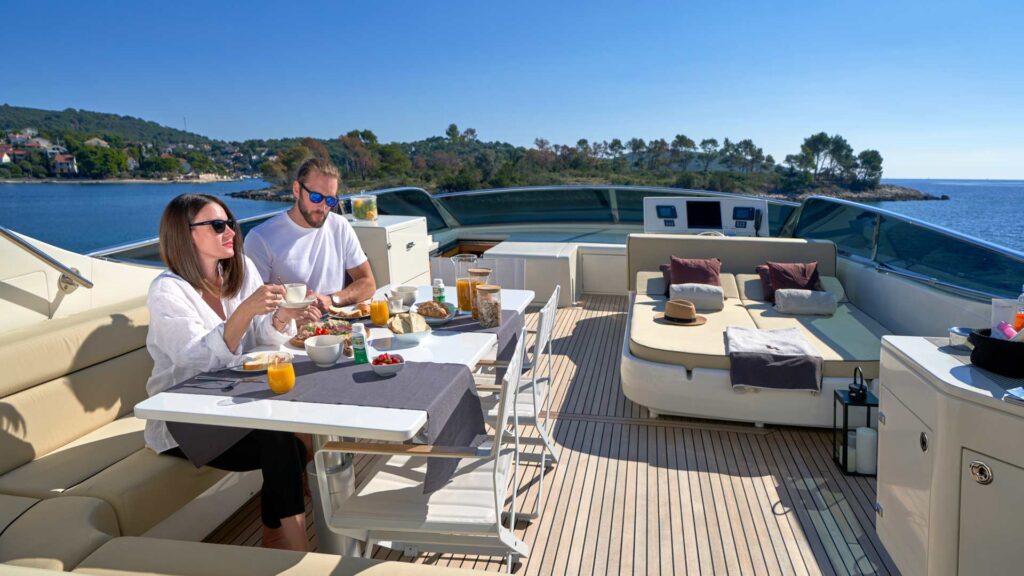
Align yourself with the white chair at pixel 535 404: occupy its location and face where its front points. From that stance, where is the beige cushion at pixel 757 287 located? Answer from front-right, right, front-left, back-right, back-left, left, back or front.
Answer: back-right

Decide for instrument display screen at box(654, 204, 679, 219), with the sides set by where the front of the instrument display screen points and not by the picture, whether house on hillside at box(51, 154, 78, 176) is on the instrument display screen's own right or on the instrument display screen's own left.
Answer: on the instrument display screen's own right

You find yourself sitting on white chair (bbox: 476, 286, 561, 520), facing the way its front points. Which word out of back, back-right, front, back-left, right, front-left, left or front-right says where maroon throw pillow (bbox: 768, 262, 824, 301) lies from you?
back-right

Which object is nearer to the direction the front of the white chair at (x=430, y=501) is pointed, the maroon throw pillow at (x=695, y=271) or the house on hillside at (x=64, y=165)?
the house on hillside

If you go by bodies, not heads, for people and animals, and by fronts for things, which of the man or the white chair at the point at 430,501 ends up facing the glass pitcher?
the man

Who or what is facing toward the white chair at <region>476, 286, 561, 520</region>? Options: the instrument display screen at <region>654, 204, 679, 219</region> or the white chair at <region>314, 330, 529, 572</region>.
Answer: the instrument display screen

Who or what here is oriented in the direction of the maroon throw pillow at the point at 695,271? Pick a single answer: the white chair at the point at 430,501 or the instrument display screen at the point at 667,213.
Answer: the instrument display screen

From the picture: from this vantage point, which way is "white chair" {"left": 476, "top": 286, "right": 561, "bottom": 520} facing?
to the viewer's left

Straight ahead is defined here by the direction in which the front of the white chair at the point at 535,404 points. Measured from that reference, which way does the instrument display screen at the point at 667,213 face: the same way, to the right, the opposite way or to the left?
to the left

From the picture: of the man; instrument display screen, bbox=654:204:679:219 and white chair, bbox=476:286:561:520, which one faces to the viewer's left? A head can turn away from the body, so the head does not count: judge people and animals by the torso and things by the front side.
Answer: the white chair
